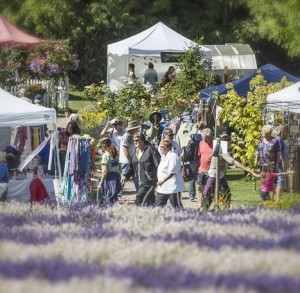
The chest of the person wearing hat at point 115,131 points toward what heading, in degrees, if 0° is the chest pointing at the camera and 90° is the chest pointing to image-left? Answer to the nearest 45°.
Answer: approximately 45°

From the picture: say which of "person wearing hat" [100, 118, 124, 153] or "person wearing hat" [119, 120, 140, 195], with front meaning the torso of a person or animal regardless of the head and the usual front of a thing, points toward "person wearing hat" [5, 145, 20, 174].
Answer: "person wearing hat" [100, 118, 124, 153]

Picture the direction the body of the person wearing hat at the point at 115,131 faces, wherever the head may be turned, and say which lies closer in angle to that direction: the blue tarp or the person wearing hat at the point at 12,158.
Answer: the person wearing hat

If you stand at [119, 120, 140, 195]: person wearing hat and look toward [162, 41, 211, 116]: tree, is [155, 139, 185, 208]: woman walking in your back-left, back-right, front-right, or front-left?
back-right

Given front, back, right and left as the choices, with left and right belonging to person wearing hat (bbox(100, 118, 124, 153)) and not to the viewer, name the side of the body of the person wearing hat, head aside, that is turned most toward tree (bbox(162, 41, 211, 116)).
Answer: back
